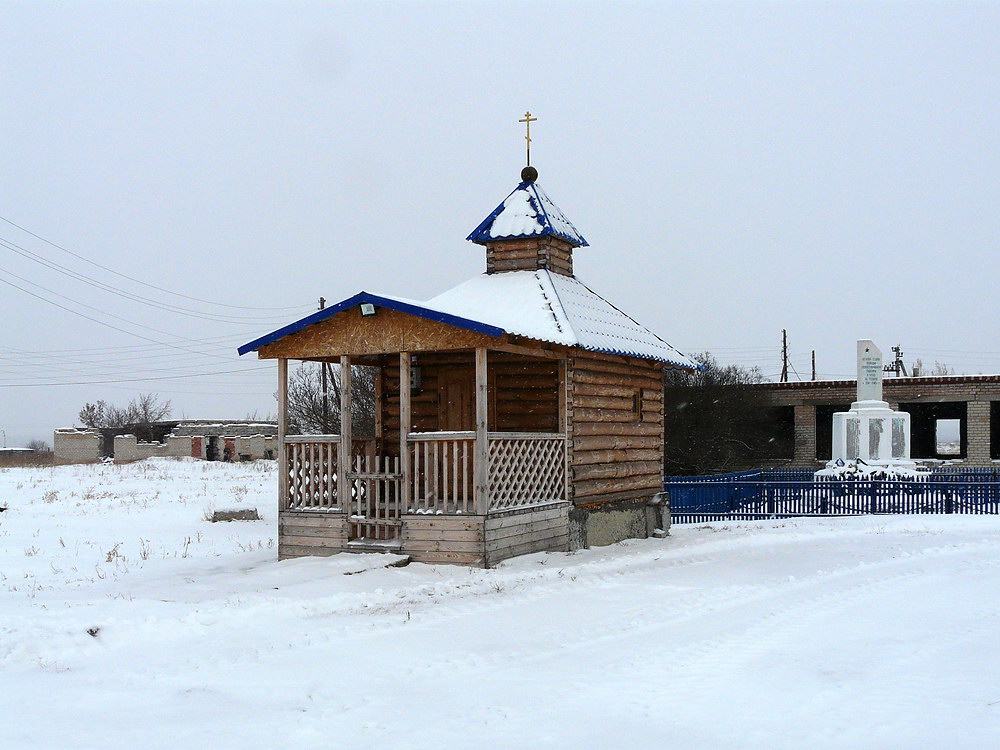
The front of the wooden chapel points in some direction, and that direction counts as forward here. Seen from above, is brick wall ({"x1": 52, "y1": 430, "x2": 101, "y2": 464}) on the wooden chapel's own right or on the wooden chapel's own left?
on the wooden chapel's own right

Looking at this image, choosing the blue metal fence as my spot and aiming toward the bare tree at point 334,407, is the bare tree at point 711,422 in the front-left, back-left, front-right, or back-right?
front-right

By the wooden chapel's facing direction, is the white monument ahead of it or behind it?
behind

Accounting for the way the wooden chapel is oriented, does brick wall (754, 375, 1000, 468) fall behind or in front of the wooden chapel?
behind

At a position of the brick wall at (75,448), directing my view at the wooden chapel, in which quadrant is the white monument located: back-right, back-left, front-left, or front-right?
front-left

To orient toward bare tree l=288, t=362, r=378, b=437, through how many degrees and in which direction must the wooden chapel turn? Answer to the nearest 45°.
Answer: approximately 135° to its right

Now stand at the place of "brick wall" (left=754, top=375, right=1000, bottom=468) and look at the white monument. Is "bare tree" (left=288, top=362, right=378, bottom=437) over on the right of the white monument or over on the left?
right

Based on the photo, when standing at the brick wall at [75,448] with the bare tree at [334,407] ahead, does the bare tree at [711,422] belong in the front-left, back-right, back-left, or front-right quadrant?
front-left
